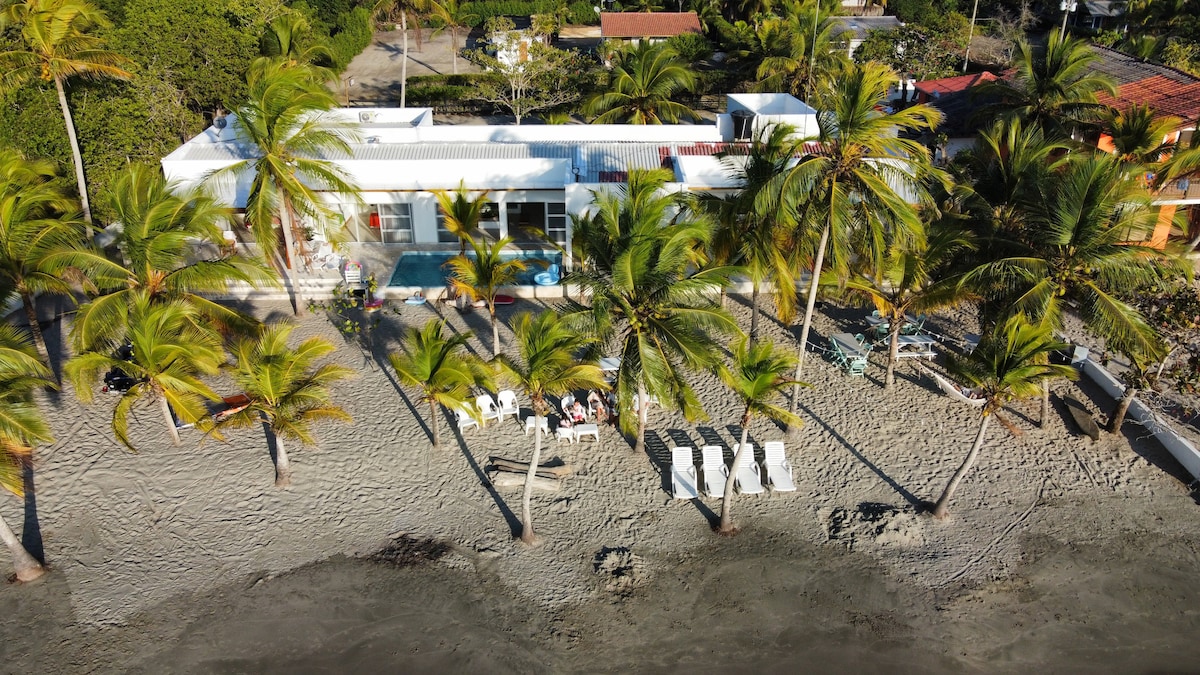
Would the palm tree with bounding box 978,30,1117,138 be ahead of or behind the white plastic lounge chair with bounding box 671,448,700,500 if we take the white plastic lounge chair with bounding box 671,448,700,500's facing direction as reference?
behind

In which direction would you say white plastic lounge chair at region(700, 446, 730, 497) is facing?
toward the camera

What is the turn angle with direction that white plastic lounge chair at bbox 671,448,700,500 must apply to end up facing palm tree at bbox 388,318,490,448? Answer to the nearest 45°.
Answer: approximately 90° to its right

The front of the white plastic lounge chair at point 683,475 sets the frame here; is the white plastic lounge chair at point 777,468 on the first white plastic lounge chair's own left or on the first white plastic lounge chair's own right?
on the first white plastic lounge chair's own left

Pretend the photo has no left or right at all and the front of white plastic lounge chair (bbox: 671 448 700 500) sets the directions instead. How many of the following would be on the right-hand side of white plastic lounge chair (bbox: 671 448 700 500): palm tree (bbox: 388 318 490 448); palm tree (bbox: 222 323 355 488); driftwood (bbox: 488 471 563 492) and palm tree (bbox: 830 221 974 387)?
3

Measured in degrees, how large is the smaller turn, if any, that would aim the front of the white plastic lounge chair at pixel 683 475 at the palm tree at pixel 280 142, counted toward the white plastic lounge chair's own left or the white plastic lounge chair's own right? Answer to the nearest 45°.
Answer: approximately 135° to the white plastic lounge chair's own right

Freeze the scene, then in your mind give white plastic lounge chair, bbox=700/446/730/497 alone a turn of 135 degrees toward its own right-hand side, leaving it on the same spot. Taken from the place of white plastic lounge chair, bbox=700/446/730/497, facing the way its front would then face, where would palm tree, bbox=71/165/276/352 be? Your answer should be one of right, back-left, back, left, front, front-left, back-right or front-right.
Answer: front-left

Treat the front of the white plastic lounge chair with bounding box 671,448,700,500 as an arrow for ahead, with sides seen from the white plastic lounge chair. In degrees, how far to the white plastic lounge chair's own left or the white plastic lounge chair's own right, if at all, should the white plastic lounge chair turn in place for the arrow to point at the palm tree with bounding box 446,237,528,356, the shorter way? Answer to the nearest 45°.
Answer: approximately 135° to the white plastic lounge chair's own right

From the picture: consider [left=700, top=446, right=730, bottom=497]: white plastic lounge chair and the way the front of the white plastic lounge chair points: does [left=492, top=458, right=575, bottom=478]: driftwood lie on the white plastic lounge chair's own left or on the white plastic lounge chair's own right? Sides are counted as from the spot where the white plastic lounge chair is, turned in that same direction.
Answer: on the white plastic lounge chair's own right

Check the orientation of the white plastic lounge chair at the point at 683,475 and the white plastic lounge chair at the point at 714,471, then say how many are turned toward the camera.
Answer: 2

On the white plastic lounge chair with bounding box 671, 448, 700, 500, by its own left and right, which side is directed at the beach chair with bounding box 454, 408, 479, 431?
right

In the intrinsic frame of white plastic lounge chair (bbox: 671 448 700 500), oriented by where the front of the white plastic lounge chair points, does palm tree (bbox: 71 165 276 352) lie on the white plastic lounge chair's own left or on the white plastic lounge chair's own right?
on the white plastic lounge chair's own right

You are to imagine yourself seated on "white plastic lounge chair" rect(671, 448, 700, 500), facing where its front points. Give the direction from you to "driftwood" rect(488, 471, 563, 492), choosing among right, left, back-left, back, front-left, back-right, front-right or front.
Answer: right

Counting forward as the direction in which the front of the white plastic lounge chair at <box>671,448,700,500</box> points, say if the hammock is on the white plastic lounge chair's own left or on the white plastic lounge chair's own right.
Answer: on the white plastic lounge chair's own left
